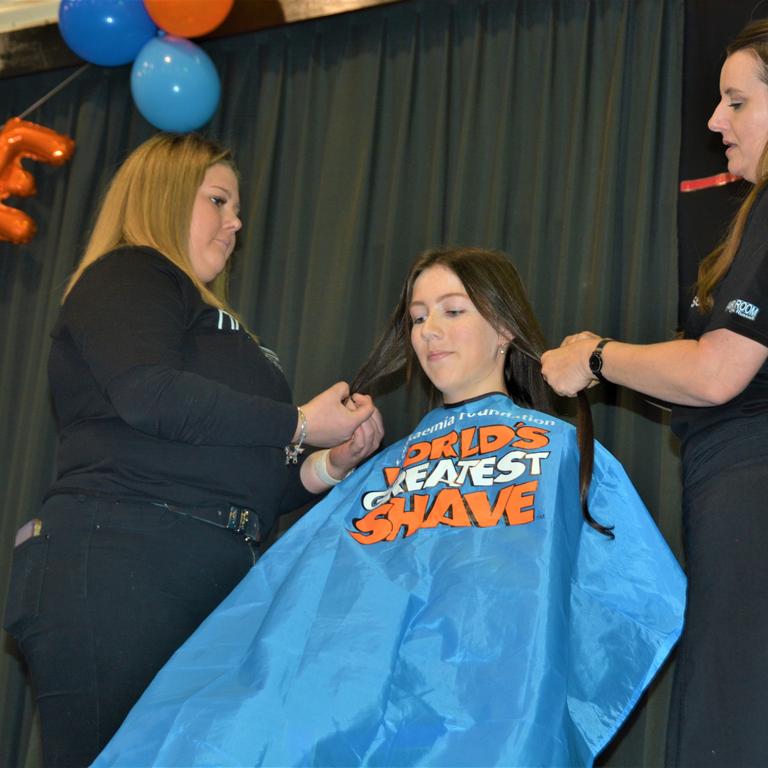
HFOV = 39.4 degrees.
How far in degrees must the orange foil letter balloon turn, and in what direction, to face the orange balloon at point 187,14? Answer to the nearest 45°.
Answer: approximately 45° to its left

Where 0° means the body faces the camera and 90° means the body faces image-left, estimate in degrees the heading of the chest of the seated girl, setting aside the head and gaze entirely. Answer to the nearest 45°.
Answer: approximately 45°

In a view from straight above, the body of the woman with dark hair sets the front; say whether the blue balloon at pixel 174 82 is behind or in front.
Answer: in front

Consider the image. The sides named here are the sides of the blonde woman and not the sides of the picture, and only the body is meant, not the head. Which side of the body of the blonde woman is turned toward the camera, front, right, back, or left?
right

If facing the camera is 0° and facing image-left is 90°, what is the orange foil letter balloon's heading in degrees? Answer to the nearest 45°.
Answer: approximately 0°

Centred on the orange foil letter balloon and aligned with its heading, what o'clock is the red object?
The red object is roughly at 10 o'clock from the orange foil letter balloon.

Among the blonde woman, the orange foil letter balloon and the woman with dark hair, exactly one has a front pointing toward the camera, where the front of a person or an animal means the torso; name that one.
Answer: the orange foil letter balloon

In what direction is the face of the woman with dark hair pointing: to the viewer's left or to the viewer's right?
to the viewer's left

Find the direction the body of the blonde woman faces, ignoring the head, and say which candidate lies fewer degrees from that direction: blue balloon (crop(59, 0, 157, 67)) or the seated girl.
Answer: the seated girl

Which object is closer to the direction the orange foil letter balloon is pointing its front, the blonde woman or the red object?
the blonde woman

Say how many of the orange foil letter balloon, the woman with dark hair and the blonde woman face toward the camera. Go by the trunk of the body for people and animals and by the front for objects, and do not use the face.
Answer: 1

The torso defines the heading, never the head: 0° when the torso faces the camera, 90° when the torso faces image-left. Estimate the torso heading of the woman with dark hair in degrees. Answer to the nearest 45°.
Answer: approximately 90°

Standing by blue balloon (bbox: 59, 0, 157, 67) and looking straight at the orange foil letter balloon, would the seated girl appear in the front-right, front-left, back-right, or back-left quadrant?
back-left
